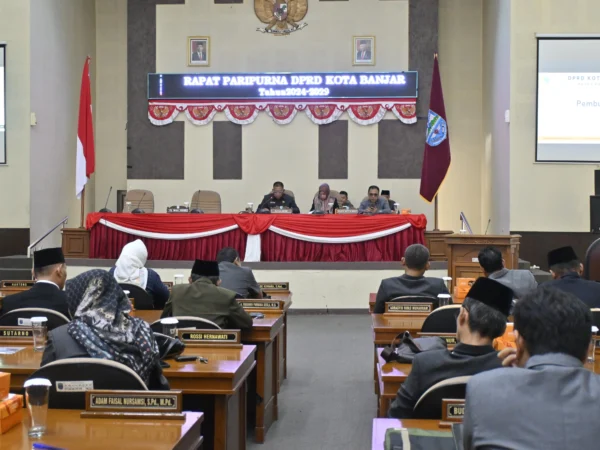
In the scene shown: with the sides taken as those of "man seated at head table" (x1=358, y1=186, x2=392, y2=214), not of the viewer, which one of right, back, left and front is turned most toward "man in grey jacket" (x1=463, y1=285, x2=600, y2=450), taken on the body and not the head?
front

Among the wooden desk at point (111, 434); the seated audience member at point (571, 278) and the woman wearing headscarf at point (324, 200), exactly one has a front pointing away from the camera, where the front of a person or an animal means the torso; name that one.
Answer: the seated audience member

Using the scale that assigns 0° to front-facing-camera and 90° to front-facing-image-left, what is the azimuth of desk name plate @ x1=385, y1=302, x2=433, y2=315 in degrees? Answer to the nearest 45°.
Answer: approximately 0°

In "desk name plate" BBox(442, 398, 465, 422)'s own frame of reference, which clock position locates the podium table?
The podium table is roughly at 6 o'clock from the desk name plate.

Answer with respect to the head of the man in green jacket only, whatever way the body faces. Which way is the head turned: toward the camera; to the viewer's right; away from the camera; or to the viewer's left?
away from the camera

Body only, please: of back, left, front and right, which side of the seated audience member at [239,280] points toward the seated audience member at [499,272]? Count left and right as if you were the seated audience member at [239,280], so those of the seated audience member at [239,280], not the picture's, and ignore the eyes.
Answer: right

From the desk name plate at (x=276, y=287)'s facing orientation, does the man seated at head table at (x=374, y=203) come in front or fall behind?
behind

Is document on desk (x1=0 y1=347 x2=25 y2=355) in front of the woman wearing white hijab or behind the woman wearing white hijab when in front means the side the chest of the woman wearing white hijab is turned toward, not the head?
behind

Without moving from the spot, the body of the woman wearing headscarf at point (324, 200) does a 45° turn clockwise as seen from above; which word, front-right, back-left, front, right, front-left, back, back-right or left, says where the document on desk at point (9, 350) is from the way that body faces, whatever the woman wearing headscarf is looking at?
front-left

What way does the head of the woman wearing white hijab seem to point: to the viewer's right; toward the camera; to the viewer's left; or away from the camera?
away from the camera

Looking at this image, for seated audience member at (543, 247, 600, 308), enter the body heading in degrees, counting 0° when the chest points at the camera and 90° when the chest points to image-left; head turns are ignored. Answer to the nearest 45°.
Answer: approximately 180°

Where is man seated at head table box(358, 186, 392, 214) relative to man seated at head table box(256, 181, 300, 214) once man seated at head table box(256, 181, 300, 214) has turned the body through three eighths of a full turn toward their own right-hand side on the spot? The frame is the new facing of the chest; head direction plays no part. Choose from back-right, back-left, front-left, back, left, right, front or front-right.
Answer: back-right

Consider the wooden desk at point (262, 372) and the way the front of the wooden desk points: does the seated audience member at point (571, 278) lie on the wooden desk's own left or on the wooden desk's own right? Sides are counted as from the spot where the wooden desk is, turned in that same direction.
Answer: on the wooden desk's own left
